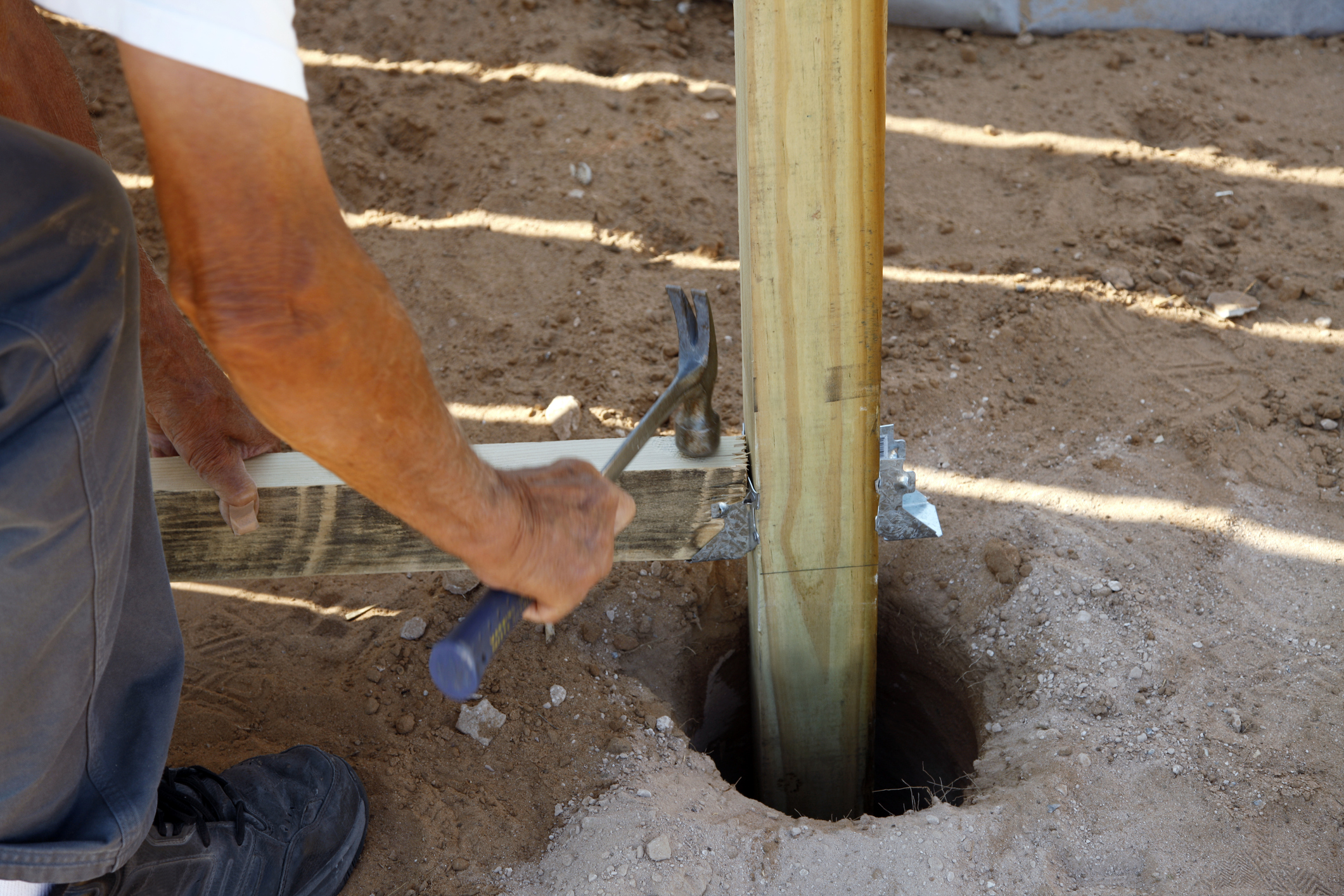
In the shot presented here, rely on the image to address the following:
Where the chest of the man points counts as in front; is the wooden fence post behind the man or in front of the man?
in front

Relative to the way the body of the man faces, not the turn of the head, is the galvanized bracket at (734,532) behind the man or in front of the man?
in front

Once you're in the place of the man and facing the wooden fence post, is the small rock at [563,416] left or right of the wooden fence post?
left

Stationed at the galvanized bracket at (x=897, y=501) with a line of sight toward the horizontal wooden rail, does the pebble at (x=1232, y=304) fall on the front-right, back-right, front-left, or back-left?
back-right

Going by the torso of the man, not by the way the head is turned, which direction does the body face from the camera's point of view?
to the viewer's right
